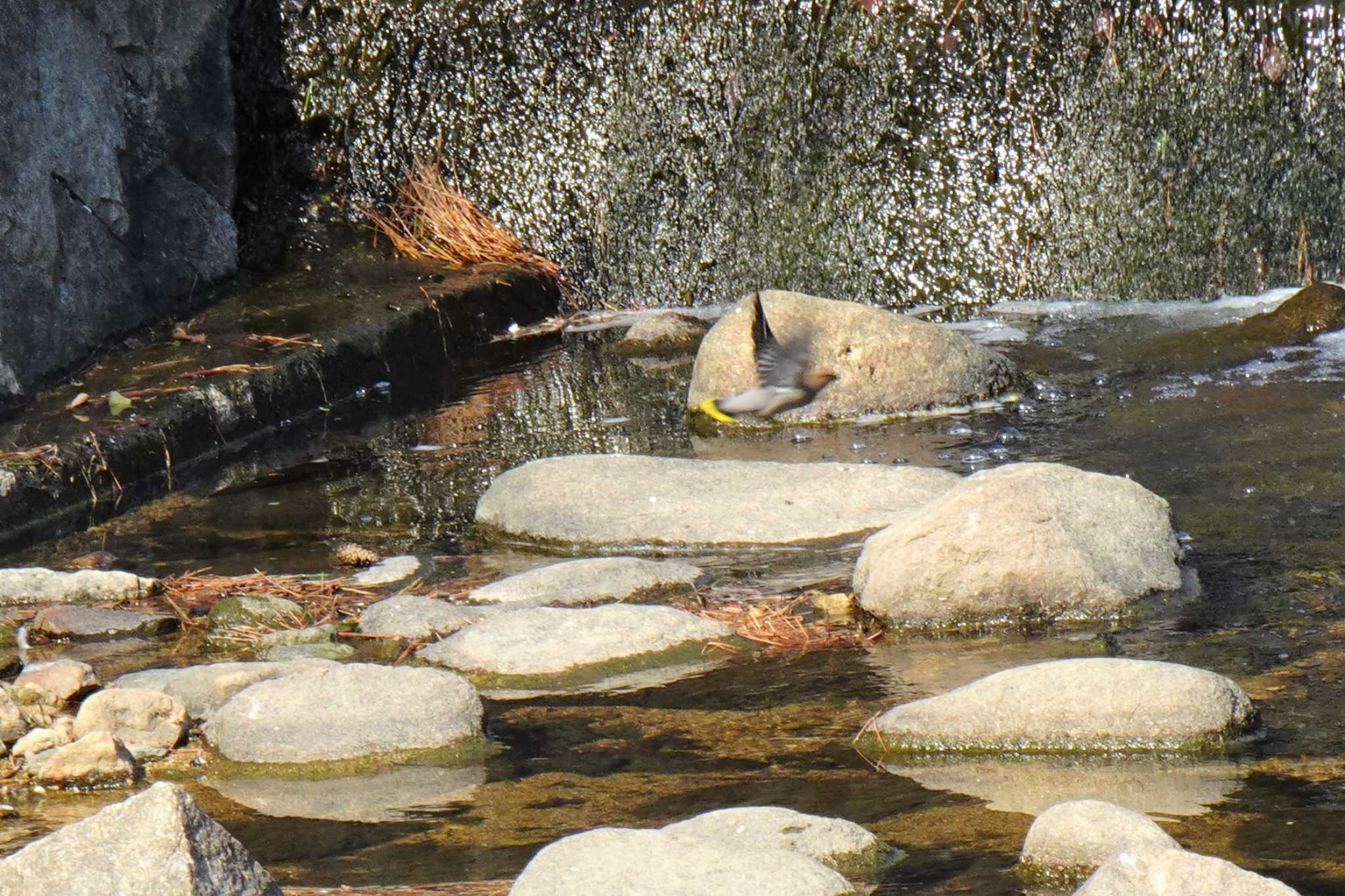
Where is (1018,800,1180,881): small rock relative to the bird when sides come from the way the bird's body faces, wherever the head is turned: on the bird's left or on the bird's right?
on the bird's right

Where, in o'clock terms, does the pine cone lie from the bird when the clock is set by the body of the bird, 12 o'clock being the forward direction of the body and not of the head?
The pine cone is roughly at 4 o'clock from the bird.

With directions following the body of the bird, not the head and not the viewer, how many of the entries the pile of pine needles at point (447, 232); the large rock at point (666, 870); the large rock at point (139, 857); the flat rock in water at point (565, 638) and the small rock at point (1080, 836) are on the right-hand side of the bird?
4

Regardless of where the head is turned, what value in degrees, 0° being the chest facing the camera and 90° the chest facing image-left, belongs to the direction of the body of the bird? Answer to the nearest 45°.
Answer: approximately 270°

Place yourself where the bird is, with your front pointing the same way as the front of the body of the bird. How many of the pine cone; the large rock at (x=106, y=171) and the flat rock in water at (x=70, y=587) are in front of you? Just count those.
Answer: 0

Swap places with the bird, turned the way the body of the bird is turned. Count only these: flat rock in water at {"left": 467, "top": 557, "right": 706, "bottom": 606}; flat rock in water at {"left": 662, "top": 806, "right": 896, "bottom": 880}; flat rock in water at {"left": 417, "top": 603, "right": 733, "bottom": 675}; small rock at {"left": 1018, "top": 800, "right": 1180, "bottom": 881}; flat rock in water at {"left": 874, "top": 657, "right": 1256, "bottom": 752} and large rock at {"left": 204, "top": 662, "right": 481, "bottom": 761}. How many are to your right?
6

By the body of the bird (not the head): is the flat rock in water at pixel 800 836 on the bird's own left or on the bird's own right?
on the bird's own right

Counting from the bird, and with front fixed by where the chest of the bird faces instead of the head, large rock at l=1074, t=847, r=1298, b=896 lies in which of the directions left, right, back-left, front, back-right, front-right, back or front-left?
right

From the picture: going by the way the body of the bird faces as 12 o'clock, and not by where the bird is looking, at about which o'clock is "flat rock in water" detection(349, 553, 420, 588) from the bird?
The flat rock in water is roughly at 4 o'clock from the bird.

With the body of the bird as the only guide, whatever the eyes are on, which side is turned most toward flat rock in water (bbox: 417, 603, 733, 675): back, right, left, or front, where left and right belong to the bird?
right

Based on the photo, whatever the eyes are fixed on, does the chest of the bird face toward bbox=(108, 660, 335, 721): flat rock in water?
no

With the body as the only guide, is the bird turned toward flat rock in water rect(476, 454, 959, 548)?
no

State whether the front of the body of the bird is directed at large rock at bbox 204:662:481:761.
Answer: no

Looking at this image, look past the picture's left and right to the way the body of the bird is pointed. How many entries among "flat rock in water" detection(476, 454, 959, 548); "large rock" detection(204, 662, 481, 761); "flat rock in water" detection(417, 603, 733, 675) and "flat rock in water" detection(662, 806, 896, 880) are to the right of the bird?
4

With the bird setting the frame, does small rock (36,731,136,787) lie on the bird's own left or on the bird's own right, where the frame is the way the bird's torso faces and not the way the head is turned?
on the bird's own right

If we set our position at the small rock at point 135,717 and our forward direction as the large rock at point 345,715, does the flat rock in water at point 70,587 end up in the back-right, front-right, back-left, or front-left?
back-left

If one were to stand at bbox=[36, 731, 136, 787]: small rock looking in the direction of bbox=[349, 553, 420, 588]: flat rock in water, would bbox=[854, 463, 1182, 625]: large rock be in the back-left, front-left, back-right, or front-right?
front-right
